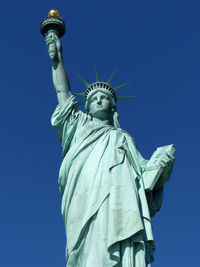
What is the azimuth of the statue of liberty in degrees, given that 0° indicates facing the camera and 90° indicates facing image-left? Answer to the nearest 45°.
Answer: approximately 0°
